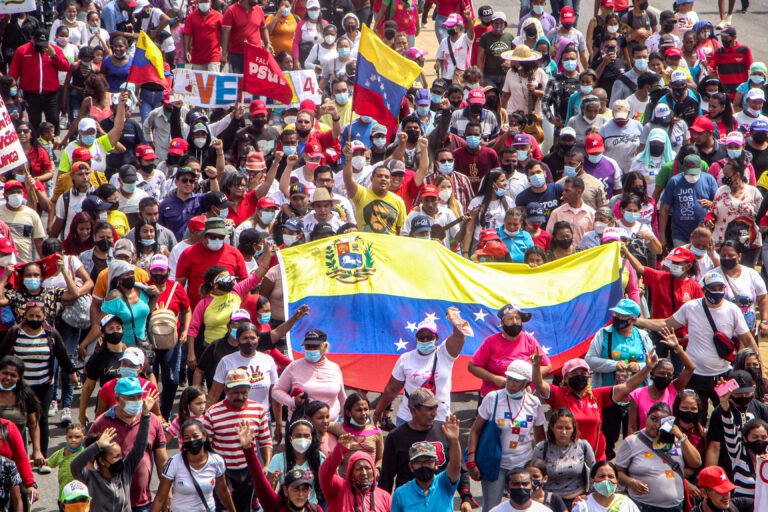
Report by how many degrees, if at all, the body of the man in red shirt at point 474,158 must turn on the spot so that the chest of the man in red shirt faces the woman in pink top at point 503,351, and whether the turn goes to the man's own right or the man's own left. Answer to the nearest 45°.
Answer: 0° — they already face them

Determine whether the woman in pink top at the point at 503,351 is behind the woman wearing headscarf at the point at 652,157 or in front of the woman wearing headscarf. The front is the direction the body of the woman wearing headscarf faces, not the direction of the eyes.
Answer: in front

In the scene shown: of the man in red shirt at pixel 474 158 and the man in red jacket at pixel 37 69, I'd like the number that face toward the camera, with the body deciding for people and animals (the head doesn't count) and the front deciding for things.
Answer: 2

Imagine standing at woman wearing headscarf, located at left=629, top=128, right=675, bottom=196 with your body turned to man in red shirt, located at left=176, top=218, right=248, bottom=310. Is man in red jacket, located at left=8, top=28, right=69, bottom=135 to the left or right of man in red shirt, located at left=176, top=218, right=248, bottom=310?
right

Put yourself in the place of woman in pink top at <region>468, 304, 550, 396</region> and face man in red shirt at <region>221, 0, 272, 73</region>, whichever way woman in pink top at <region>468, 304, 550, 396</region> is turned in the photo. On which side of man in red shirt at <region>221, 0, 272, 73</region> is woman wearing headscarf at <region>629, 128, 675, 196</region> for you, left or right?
right

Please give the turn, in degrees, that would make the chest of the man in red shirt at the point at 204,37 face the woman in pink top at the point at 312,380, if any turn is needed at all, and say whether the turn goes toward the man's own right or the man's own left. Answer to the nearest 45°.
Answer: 0° — they already face them

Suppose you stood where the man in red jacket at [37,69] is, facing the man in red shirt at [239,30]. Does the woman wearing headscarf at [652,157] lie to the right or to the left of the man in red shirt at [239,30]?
right

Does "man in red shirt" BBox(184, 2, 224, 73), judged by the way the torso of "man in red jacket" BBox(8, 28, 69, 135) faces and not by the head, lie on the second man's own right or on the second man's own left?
on the second man's own left

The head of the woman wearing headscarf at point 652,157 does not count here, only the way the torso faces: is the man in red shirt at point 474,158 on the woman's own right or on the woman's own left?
on the woman's own right

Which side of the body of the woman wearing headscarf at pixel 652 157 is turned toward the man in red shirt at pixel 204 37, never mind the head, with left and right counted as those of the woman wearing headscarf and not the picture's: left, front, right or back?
right

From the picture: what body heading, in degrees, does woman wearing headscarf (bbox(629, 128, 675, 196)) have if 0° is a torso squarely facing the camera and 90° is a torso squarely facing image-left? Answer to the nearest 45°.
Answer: approximately 0°
